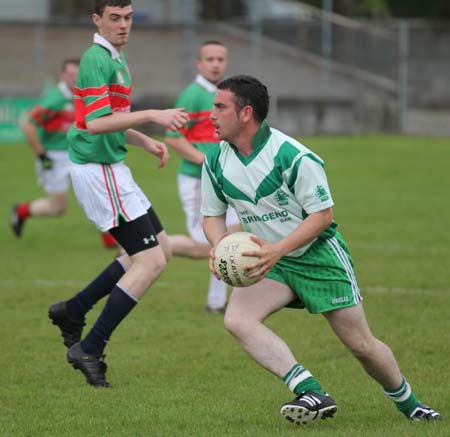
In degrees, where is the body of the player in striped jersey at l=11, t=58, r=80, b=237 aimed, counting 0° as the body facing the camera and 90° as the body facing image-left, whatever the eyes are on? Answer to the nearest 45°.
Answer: approximately 315°

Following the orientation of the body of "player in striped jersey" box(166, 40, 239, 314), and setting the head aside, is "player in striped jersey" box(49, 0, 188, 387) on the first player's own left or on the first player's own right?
on the first player's own right

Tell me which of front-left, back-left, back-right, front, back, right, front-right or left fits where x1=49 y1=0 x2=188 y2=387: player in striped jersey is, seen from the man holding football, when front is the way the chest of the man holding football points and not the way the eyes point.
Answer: right

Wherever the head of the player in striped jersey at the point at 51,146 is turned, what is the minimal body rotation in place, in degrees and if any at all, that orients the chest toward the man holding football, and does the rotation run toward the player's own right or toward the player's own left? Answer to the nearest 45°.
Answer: approximately 45° to the player's own right

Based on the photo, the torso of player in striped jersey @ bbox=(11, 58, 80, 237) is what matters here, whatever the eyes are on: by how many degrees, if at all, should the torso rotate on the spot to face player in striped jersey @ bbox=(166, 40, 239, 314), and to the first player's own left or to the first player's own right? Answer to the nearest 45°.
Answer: approximately 45° to the first player's own right

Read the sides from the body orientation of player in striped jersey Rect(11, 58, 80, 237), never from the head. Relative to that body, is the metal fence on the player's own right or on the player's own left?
on the player's own left

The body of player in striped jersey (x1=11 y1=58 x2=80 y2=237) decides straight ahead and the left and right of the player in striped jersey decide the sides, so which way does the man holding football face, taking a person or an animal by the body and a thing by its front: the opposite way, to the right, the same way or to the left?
to the right

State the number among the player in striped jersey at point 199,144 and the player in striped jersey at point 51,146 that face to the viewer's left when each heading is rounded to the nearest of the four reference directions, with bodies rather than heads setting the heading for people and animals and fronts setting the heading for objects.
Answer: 0

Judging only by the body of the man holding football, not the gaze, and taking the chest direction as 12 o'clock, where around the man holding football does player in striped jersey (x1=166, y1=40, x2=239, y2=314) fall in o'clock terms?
The player in striped jersey is roughly at 4 o'clock from the man holding football.

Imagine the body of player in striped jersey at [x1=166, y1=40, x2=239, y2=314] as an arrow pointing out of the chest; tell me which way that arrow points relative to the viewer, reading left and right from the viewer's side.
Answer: facing the viewer and to the right of the viewer

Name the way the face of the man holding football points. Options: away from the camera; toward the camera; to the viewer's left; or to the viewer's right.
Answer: to the viewer's left

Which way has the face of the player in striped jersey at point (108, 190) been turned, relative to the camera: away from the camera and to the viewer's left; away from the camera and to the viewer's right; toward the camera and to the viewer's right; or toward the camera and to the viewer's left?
toward the camera and to the viewer's right

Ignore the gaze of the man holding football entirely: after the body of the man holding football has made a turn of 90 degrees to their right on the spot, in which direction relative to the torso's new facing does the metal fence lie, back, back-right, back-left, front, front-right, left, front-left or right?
front-right
